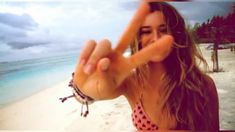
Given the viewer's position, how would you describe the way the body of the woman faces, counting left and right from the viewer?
facing the viewer and to the left of the viewer
